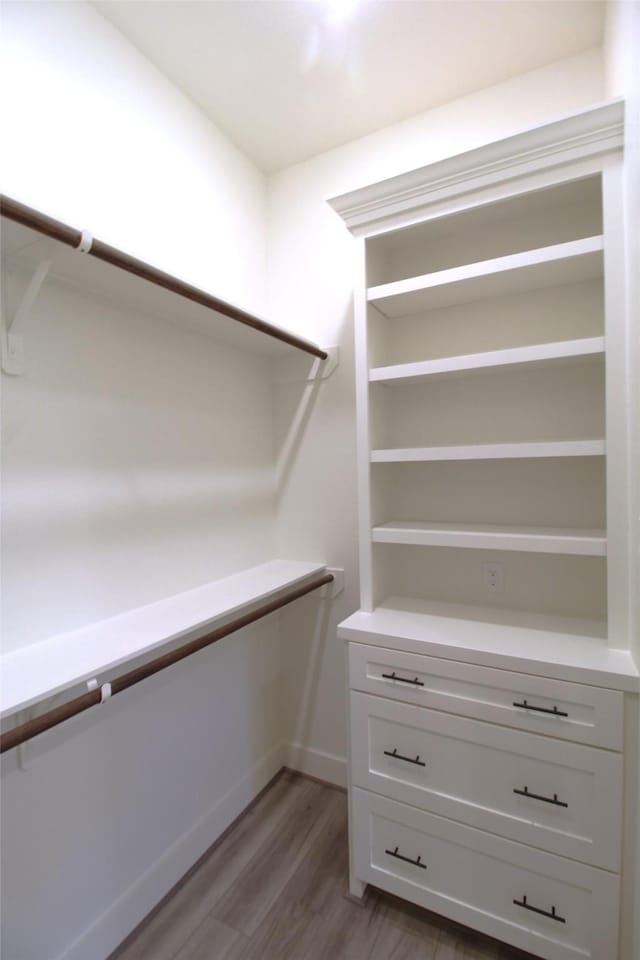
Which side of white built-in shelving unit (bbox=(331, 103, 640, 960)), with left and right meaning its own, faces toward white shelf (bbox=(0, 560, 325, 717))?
front

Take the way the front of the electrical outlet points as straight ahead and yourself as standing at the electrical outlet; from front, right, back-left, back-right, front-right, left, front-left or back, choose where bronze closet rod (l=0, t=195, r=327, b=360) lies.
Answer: front-right

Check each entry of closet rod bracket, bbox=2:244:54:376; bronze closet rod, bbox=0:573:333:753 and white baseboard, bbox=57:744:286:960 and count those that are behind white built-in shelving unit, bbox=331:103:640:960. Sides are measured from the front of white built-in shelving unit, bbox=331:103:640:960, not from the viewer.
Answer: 0

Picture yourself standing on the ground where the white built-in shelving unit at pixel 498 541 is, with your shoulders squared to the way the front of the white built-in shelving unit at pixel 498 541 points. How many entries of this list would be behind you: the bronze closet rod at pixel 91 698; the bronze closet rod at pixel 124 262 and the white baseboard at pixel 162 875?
0

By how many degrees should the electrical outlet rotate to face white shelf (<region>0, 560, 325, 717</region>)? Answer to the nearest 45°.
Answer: approximately 45° to its right

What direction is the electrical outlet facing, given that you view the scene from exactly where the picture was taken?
facing the viewer

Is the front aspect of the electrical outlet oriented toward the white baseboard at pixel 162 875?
no

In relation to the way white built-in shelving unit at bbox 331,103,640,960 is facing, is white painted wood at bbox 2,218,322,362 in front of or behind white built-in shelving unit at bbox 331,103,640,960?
in front

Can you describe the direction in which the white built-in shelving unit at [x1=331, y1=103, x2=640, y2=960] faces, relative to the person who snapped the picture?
facing the viewer and to the left of the viewer

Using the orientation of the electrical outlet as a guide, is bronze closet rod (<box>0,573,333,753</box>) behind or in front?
in front
